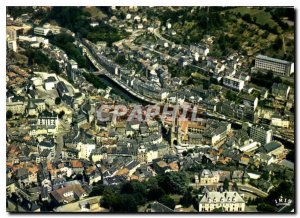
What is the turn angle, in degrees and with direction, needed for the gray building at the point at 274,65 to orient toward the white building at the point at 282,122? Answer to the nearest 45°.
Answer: approximately 45° to its left

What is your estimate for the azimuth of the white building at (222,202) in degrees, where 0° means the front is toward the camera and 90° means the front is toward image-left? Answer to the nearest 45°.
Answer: approximately 0°

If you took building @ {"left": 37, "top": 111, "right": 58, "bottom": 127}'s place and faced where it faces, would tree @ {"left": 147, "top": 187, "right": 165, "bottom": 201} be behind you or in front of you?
in front

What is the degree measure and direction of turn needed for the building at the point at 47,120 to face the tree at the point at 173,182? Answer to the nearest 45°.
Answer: approximately 45° to its left

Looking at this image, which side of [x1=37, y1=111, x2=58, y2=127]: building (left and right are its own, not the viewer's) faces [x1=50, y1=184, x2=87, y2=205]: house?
front

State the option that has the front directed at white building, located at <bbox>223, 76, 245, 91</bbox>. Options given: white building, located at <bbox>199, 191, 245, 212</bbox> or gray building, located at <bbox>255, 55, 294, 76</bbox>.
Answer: gray building, located at <bbox>255, 55, 294, 76</bbox>

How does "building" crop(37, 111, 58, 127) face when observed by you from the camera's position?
facing the viewer

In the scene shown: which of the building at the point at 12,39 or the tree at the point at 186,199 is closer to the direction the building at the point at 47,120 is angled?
the tree

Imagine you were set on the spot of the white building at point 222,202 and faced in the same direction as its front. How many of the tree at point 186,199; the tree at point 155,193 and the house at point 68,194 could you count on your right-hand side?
3

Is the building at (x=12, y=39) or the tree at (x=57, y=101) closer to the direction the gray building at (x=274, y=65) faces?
the tree

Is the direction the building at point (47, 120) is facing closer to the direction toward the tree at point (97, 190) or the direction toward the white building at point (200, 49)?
the tree

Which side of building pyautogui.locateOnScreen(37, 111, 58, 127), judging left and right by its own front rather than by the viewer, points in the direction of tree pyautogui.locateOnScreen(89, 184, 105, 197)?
front

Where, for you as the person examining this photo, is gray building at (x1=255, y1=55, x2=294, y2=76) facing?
facing the viewer and to the left of the viewer

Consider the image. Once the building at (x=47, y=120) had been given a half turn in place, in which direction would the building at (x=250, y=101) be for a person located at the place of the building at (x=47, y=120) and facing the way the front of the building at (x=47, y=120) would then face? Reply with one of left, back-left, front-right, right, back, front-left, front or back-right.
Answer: right
